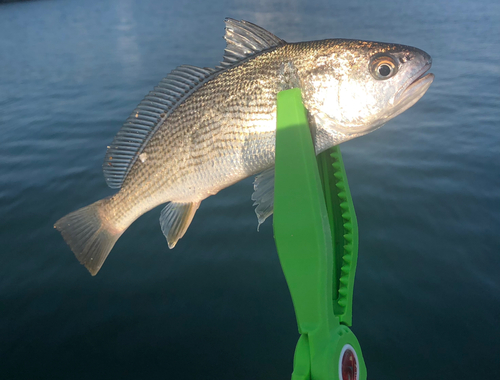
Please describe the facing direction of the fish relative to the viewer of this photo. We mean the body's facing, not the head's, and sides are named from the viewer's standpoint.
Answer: facing to the right of the viewer
